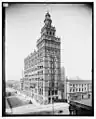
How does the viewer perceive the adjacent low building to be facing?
facing the viewer
